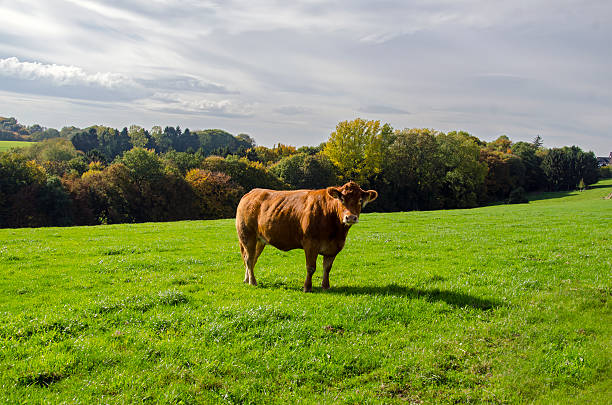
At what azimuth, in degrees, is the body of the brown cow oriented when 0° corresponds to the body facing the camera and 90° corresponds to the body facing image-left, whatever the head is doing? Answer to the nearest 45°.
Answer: approximately 315°
